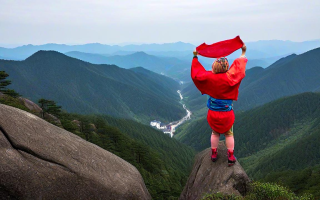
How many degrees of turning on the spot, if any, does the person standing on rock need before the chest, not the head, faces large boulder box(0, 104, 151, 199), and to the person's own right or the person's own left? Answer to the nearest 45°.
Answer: approximately 135° to the person's own left

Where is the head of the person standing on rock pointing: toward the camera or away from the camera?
away from the camera

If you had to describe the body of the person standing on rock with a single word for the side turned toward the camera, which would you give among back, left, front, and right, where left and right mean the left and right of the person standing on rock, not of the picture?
back
